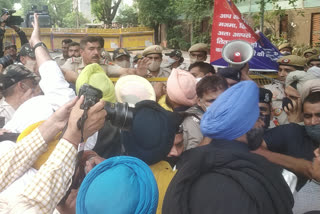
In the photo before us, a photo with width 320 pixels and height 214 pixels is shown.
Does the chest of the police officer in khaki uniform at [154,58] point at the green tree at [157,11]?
no

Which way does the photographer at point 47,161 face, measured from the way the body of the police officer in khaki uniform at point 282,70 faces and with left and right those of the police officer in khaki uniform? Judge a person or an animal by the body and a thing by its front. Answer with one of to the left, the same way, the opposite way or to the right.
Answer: the opposite way

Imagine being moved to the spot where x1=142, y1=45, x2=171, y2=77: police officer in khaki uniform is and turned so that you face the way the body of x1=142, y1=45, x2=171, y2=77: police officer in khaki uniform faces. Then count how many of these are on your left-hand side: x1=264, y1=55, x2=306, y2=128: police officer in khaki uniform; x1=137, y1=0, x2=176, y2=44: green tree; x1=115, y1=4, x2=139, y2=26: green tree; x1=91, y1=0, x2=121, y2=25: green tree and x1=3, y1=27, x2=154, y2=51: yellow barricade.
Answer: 1

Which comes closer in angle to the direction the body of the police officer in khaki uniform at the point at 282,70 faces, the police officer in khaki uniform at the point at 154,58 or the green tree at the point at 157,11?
the police officer in khaki uniform

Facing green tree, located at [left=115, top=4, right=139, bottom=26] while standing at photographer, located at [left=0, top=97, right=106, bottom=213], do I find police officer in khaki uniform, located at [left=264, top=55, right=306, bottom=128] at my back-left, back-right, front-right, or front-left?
front-right

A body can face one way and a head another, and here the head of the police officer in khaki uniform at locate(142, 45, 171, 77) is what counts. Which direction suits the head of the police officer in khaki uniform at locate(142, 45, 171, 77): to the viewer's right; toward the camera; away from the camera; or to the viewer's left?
toward the camera

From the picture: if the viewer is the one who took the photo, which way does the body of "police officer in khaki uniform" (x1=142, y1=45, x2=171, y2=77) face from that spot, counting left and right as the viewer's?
facing the viewer and to the left of the viewer

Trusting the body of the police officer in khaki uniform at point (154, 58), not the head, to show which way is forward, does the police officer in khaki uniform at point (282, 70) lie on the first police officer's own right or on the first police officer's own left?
on the first police officer's own left

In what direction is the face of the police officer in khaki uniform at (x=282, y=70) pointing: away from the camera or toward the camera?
toward the camera

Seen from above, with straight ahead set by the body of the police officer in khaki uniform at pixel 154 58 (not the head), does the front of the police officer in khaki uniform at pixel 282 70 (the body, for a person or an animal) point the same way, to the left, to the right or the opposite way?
the same way

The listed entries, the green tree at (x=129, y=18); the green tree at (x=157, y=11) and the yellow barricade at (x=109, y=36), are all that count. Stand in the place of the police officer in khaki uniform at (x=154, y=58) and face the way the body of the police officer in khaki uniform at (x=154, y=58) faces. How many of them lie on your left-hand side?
0

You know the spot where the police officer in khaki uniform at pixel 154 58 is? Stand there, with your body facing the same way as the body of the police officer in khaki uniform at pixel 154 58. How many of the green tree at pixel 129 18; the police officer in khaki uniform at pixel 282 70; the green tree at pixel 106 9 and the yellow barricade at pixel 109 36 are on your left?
1
